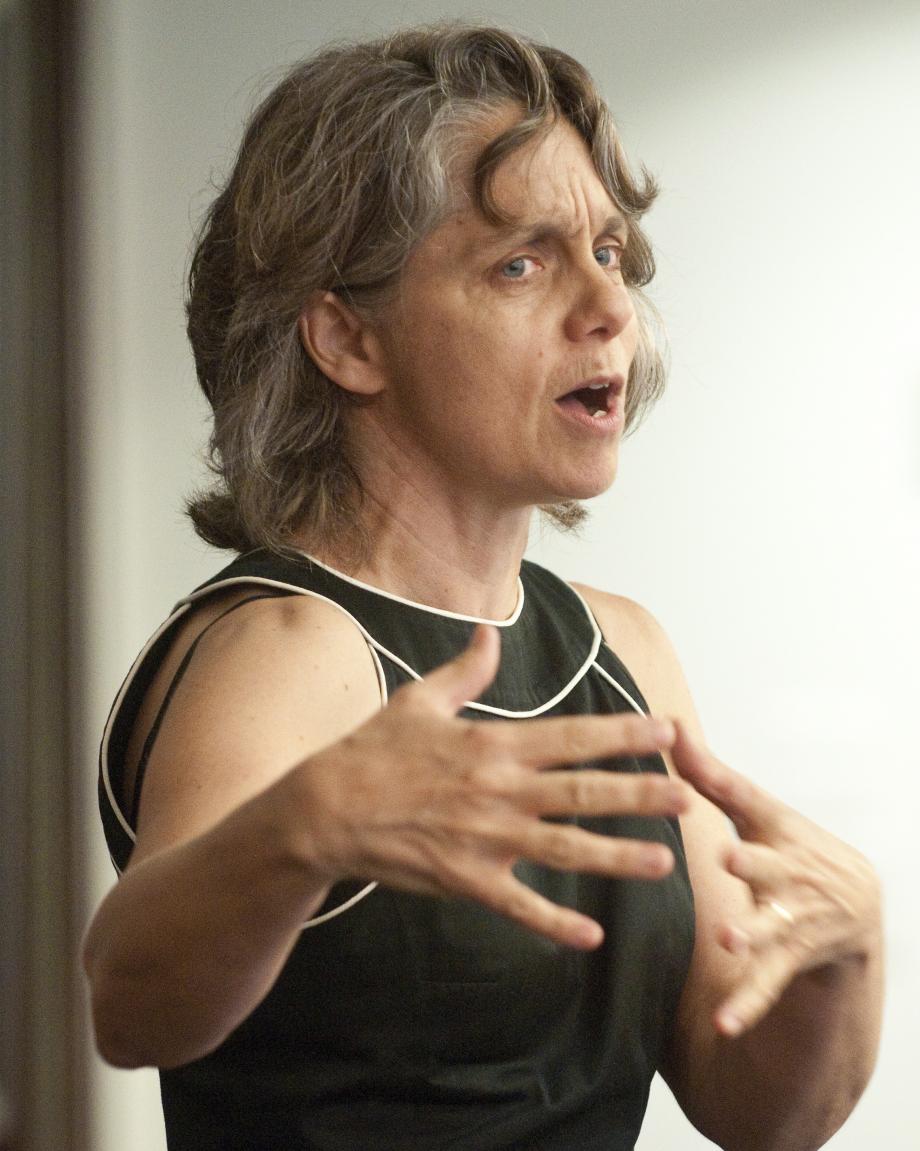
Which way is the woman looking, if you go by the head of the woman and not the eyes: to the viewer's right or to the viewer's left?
to the viewer's right

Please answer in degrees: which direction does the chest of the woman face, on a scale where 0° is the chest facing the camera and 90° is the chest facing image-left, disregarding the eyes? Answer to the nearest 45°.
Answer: approximately 315°
